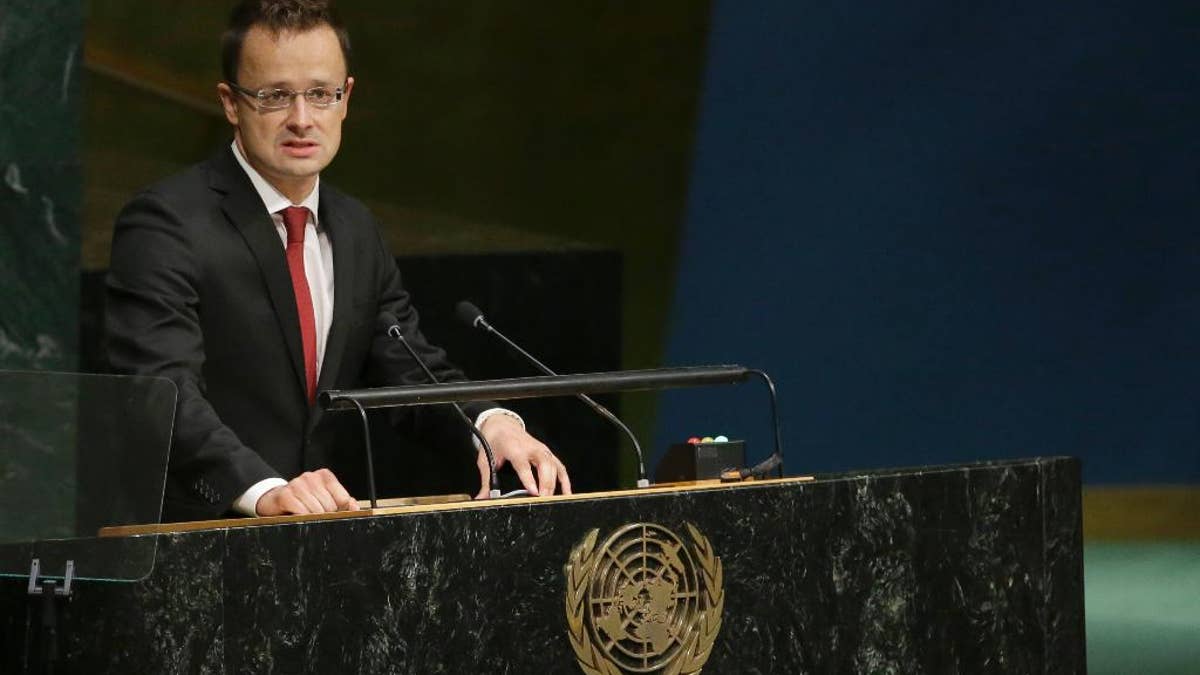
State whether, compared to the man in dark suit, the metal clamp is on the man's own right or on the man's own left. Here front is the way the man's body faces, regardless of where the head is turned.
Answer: on the man's own right

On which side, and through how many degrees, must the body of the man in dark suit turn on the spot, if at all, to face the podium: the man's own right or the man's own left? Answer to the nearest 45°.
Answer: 0° — they already face it

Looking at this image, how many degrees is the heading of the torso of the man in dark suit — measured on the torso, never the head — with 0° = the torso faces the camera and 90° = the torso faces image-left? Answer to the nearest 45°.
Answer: approximately 315°
